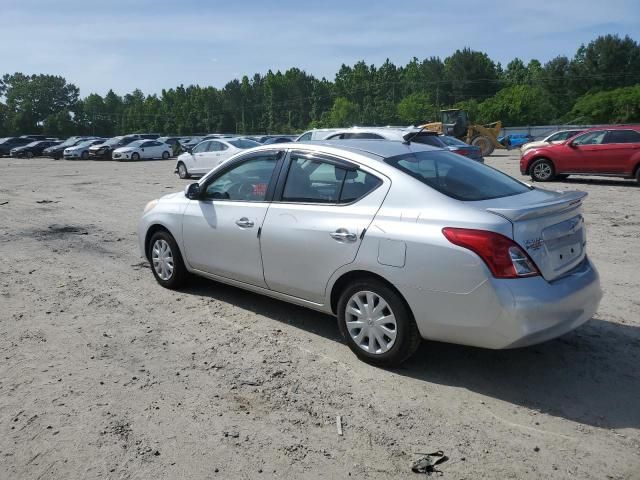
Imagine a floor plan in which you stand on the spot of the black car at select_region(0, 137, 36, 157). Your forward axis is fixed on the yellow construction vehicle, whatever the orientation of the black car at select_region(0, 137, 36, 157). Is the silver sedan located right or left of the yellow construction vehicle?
right

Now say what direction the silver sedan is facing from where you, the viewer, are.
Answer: facing away from the viewer and to the left of the viewer

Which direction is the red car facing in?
to the viewer's left

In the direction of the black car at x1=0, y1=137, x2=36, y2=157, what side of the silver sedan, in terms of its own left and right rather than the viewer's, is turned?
front

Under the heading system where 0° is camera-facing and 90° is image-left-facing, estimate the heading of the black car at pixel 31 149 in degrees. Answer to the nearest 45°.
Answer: approximately 45°

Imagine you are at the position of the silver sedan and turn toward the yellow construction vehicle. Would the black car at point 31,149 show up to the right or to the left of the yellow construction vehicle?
left

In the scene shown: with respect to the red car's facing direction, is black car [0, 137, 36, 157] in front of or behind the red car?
in front

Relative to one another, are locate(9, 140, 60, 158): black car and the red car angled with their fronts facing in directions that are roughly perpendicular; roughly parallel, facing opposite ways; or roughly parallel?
roughly perpendicular

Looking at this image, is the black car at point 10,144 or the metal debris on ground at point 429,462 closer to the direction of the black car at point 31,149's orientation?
the metal debris on ground

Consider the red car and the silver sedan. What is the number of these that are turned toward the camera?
0

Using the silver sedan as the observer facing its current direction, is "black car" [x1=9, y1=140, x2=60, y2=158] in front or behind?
in front

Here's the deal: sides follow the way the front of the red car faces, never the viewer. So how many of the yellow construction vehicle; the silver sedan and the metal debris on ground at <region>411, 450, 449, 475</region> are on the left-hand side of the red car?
2
